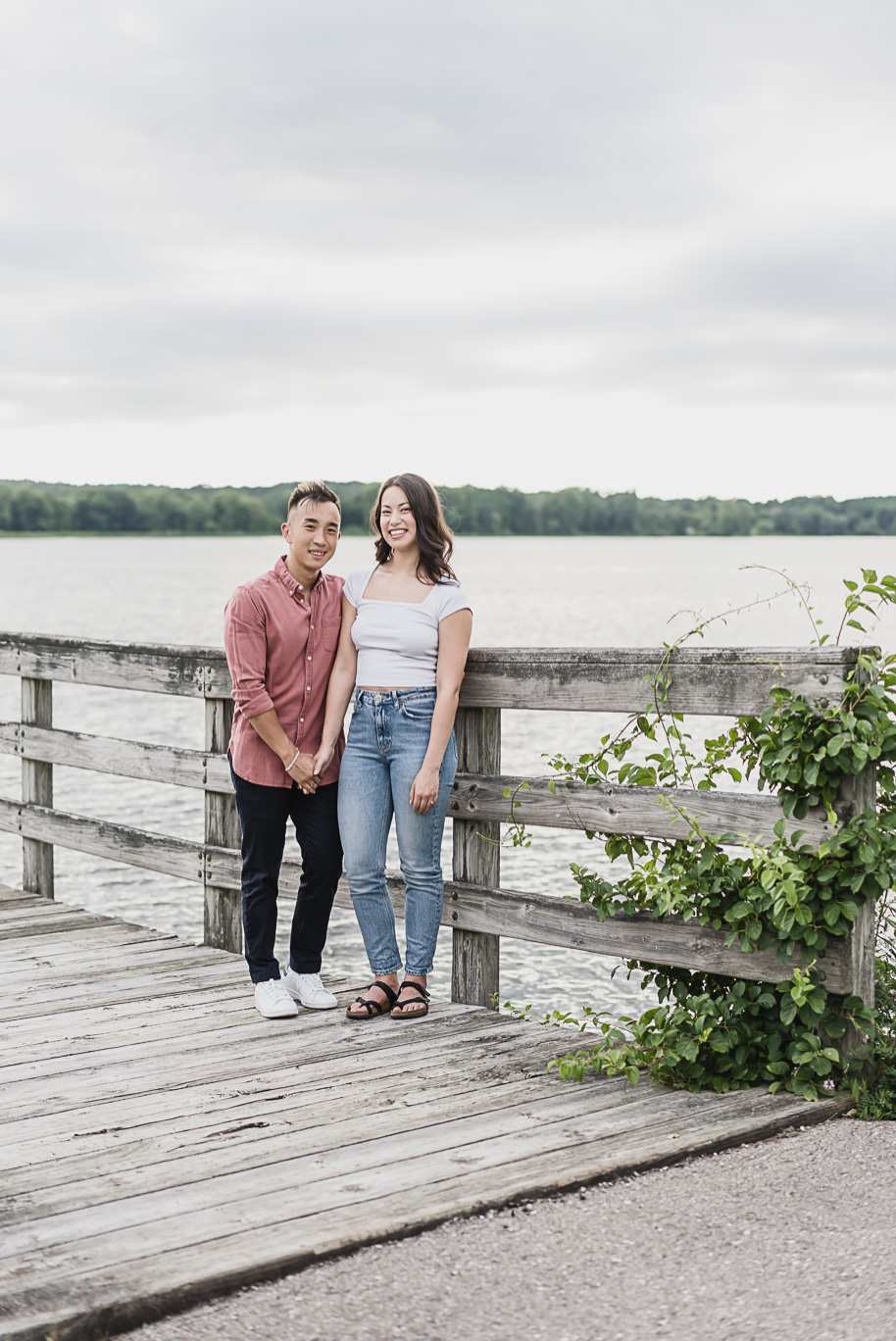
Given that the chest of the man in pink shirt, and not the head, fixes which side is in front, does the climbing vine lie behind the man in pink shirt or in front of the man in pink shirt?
in front

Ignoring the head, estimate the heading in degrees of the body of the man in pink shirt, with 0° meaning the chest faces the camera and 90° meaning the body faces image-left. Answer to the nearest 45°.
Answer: approximately 315°

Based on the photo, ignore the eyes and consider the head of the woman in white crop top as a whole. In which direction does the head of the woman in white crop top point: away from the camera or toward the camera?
toward the camera
